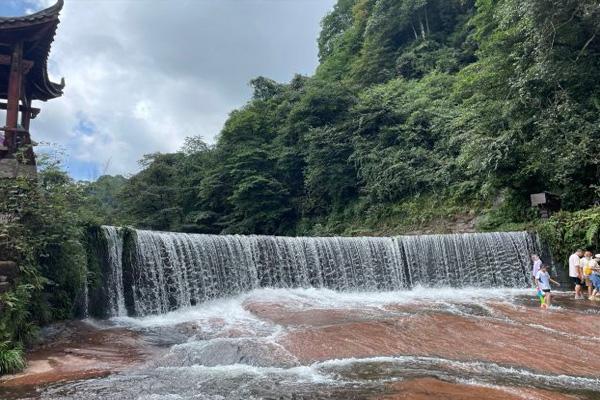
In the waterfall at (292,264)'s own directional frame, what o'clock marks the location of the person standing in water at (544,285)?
The person standing in water is roughly at 10 o'clock from the waterfall.

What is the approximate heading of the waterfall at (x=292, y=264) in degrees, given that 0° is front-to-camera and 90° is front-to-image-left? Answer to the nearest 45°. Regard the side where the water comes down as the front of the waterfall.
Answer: approximately 0°

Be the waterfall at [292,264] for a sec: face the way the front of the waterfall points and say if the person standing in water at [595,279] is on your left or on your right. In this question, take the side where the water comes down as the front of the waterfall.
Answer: on your left

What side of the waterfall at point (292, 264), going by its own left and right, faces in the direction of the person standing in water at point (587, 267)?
left

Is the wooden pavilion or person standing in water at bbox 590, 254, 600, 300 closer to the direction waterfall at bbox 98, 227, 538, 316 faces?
the wooden pavilion
